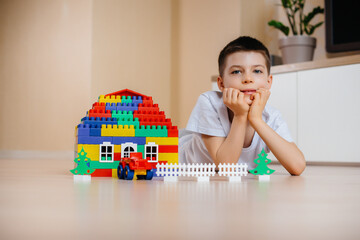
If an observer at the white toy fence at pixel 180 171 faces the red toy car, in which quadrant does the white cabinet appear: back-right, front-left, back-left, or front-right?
back-right

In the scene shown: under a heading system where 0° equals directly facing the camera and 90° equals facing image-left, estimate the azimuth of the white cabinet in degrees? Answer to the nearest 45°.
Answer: approximately 45°
